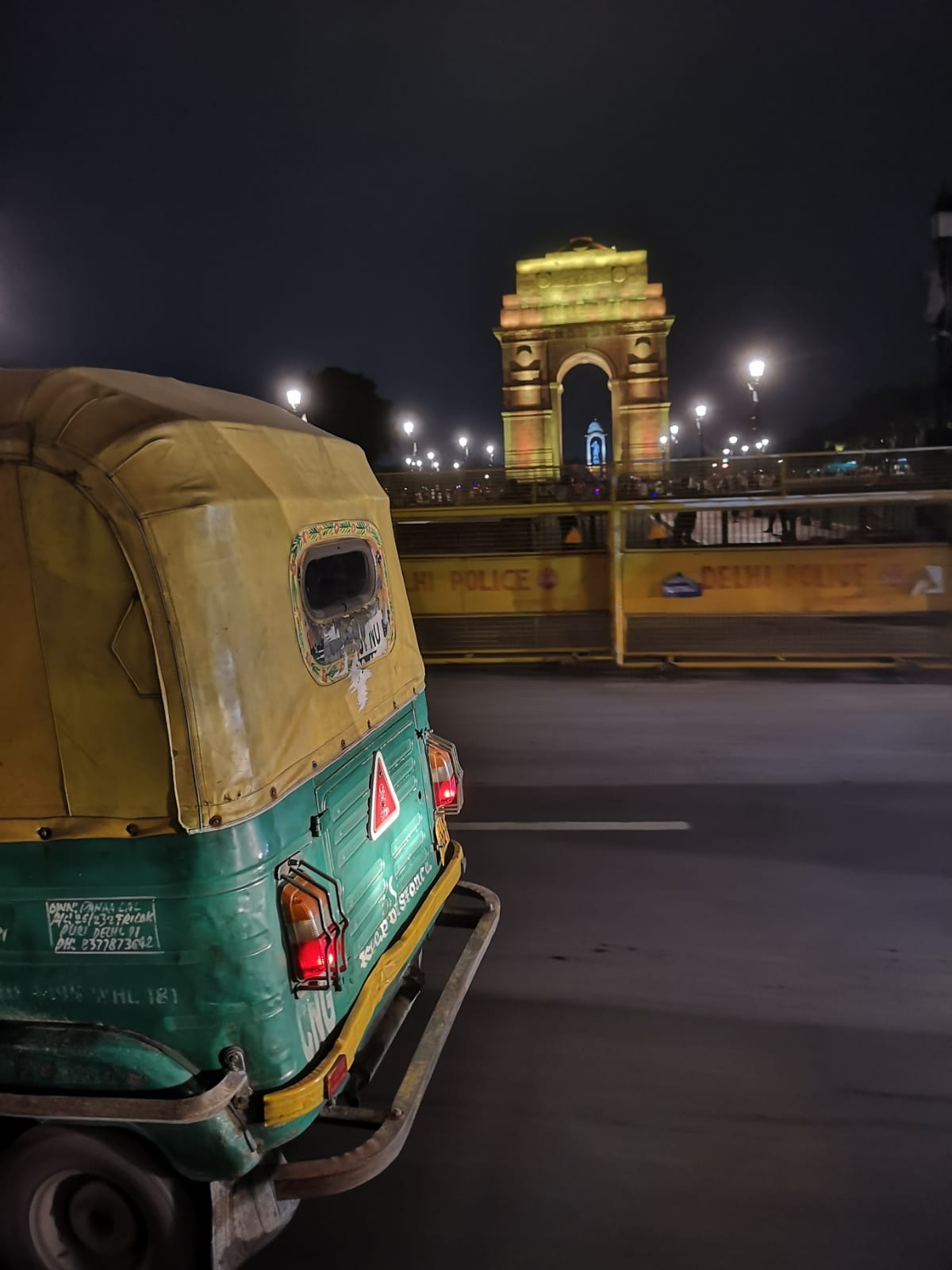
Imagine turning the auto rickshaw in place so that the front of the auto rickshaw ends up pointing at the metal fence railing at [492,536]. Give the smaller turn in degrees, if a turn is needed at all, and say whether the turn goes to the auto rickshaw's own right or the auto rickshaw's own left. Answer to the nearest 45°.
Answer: approximately 45° to the auto rickshaw's own right

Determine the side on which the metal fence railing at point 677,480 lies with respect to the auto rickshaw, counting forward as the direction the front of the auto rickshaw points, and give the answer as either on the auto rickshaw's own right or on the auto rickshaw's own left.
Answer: on the auto rickshaw's own right

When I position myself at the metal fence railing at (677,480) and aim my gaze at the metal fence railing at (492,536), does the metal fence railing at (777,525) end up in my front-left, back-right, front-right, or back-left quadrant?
front-left
